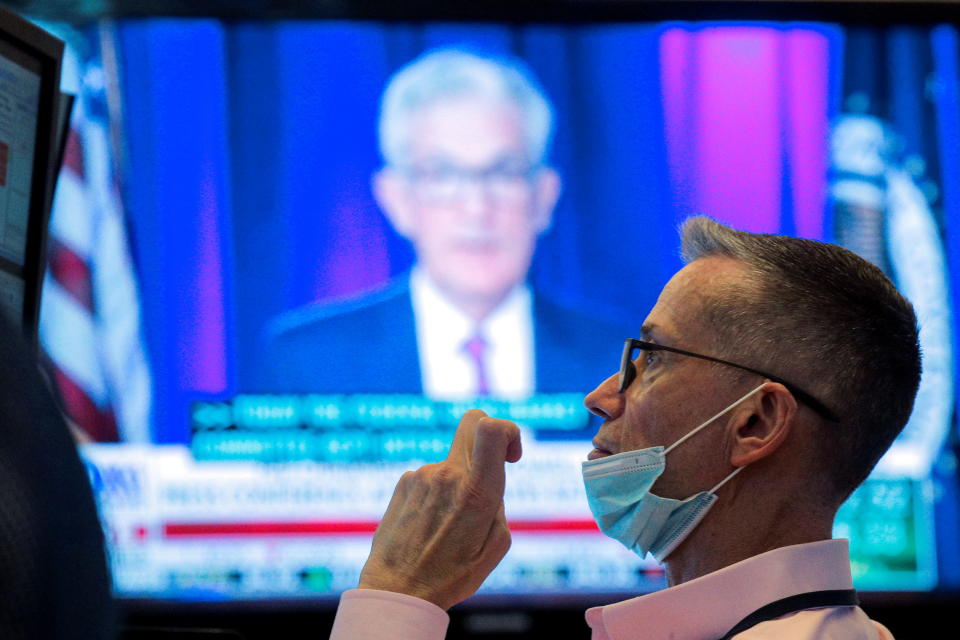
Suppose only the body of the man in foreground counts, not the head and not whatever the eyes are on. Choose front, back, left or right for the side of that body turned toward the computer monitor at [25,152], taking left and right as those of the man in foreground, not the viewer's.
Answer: front

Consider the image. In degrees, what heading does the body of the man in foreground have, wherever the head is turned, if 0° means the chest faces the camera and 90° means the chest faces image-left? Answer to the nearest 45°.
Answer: approximately 90°
